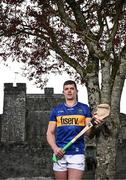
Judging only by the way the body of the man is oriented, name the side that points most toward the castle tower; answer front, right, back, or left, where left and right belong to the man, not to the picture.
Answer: back

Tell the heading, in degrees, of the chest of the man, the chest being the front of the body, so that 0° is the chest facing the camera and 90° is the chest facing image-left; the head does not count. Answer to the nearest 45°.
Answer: approximately 0°
